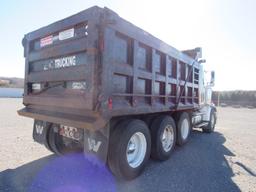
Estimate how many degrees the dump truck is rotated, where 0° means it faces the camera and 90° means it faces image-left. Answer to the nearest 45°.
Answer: approximately 225°
